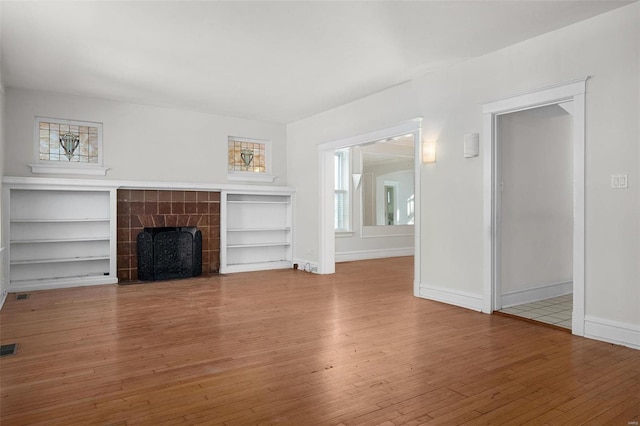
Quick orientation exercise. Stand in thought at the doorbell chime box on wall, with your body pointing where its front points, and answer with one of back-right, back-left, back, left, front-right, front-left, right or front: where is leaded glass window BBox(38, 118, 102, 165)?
front-right

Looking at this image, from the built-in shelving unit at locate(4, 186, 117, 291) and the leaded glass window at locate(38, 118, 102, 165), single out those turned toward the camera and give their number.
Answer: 2

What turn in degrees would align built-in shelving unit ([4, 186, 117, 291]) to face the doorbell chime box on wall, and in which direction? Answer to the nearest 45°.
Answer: approximately 45° to its left

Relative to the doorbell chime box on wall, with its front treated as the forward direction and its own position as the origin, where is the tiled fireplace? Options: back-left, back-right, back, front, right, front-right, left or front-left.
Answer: front-right

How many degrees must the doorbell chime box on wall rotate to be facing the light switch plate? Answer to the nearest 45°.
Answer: approximately 90° to its left

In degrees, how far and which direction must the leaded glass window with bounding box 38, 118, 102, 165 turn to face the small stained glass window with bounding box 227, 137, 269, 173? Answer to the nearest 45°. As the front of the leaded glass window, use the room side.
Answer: approximately 90° to its left

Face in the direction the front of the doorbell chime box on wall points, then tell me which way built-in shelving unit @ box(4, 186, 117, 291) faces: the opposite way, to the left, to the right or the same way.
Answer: to the left

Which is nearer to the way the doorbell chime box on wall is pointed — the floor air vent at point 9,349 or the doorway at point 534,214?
the floor air vent

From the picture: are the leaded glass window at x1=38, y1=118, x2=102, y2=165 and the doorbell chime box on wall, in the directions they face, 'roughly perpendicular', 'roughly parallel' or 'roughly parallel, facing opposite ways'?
roughly perpendicular

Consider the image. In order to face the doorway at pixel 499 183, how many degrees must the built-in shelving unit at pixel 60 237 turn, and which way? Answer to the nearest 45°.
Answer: approximately 45° to its left
